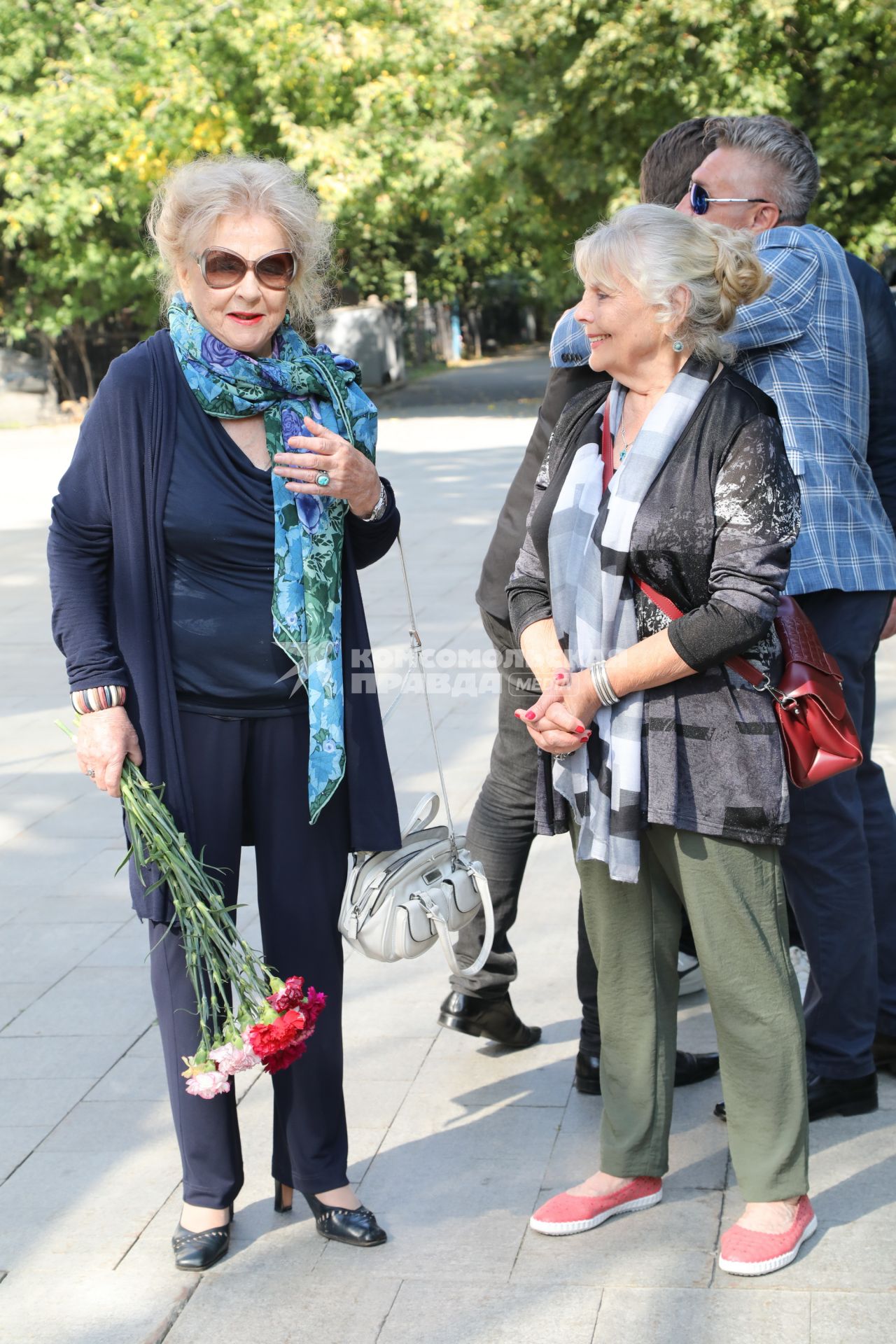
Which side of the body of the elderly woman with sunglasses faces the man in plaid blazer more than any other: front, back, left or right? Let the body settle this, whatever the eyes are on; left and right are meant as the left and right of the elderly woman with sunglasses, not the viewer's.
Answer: left

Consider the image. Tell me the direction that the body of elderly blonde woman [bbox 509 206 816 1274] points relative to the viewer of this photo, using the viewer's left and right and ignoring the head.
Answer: facing the viewer and to the left of the viewer

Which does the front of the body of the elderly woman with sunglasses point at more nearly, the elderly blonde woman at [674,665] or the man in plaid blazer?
the elderly blonde woman

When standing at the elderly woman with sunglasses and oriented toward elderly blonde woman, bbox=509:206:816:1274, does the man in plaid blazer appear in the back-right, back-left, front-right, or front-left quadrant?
front-left

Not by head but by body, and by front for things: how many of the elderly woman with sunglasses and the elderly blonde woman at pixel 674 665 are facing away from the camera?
0

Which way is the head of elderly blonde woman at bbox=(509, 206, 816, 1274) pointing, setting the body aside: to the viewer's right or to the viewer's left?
to the viewer's left

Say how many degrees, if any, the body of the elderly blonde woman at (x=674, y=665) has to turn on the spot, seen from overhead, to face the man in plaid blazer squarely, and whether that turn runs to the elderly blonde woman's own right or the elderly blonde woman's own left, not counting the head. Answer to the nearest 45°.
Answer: approximately 180°

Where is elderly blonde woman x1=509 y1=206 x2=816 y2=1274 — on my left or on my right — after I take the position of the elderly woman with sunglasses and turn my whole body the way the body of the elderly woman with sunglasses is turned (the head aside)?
on my left

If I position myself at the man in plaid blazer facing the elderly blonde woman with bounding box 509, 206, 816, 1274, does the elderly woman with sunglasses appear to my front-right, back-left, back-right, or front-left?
front-right

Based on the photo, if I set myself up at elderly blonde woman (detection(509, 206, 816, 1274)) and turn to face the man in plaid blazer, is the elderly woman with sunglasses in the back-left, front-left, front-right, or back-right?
back-left

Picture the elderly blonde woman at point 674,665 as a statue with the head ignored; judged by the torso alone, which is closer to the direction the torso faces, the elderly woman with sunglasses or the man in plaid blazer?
the elderly woman with sunglasses

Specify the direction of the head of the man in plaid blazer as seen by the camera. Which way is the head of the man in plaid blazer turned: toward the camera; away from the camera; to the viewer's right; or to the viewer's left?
to the viewer's left

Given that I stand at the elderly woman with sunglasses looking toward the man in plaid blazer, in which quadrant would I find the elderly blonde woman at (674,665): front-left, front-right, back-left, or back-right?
front-right
